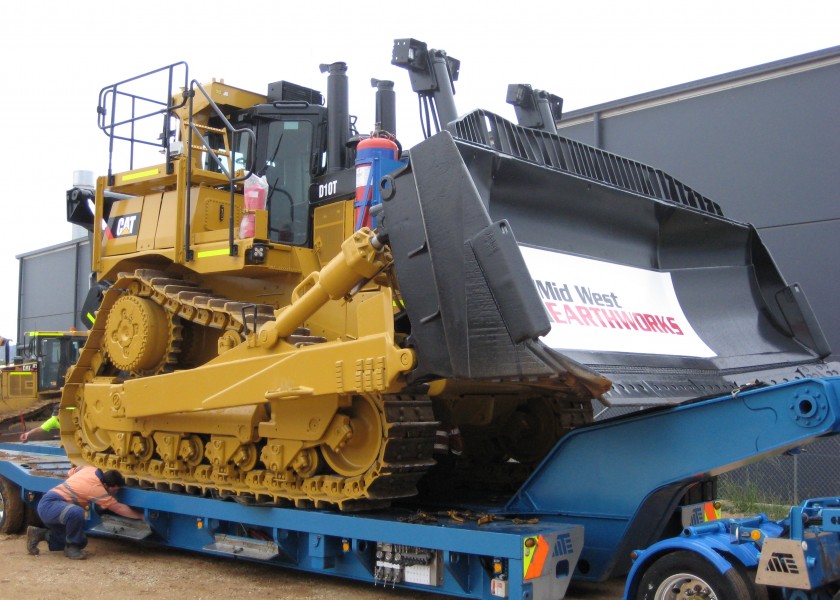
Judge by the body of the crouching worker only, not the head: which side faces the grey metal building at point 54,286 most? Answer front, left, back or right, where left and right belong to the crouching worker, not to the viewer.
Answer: left

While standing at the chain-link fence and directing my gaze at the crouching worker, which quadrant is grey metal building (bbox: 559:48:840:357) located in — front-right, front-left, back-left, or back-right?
back-right

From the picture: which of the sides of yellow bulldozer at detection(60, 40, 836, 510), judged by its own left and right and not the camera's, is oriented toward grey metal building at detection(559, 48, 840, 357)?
left

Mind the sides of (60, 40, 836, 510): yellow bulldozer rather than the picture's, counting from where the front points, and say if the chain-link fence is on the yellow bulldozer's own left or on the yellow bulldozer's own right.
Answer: on the yellow bulldozer's own left

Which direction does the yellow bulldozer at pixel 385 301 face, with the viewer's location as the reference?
facing the viewer and to the right of the viewer

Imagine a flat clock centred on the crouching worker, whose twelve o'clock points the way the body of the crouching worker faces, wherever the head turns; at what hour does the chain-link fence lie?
The chain-link fence is roughly at 12 o'clock from the crouching worker.

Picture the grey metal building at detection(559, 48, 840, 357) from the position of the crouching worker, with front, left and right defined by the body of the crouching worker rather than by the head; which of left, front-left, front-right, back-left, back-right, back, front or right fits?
front

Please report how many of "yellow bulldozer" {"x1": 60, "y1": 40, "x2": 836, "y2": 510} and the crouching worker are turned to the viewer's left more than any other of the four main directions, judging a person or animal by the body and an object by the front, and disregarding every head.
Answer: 0

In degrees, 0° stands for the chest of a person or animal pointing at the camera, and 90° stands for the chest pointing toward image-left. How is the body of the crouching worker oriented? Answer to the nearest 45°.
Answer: approximately 270°

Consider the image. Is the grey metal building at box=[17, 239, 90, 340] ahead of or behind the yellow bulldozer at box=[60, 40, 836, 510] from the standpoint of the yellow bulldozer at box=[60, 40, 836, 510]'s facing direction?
behind

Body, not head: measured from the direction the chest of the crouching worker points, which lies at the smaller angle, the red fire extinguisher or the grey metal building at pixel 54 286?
the red fire extinguisher
